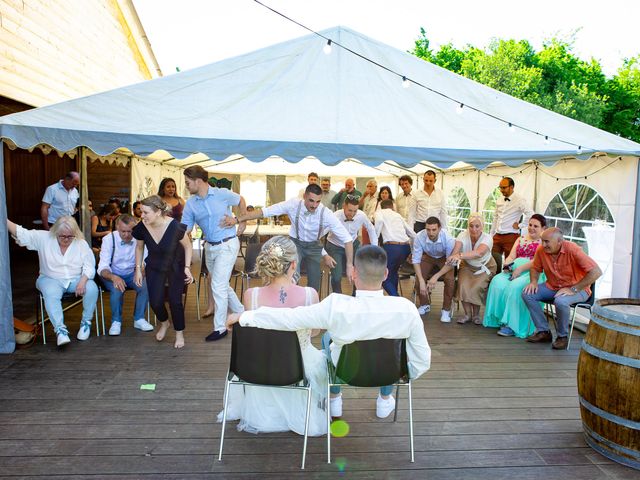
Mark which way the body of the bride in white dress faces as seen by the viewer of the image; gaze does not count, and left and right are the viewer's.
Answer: facing away from the viewer

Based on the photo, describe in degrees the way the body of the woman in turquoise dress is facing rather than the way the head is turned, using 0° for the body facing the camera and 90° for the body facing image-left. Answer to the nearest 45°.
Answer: approximately 45°

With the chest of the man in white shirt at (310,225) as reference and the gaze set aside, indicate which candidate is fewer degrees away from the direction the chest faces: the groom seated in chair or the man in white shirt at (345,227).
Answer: the groom seated in chair

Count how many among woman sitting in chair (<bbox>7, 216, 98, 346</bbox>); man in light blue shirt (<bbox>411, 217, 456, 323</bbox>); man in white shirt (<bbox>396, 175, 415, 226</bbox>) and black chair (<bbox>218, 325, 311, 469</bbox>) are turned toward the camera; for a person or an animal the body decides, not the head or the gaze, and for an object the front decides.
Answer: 3

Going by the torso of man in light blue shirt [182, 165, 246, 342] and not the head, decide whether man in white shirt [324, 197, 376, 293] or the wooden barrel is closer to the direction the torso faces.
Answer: the wooden barrel

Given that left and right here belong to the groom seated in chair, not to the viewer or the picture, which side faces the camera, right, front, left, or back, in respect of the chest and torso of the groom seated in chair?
back

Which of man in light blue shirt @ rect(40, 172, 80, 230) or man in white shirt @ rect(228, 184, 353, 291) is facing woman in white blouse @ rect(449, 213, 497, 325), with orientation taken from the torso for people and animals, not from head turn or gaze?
man in light blue shirt @ rect(40, 172, 80, 230)

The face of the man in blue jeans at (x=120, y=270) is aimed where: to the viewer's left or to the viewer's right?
to the viewer's right

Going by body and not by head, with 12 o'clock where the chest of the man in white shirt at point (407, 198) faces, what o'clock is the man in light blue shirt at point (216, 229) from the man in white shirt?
The man in light blue shirt is roughly at 1 o'clock from the man in white shirt.

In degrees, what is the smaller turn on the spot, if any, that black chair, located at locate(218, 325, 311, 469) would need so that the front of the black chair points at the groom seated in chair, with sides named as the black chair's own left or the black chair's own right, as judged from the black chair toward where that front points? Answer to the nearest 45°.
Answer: approximately 90° to the black chair's own right

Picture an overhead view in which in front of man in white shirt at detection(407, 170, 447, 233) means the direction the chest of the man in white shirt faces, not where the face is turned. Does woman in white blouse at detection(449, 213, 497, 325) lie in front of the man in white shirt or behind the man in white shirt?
in front

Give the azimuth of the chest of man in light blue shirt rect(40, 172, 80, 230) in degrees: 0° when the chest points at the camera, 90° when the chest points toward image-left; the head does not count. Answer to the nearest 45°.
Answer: approximately 315°

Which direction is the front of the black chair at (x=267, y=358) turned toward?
away from the camera
